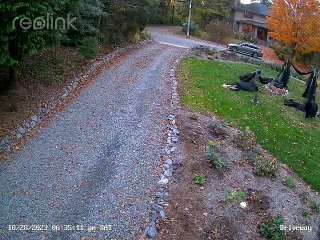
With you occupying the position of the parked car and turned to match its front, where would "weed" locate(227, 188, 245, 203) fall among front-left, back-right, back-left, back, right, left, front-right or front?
back-left

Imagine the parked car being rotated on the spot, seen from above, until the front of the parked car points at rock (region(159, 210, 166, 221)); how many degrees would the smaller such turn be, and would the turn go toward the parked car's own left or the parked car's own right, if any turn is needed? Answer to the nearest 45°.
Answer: approximately 135° to the parked car's own left

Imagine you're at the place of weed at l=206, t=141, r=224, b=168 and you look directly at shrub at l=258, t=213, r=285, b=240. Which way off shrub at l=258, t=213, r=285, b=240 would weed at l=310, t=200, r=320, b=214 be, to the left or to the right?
left

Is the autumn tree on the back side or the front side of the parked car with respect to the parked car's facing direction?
on the back side

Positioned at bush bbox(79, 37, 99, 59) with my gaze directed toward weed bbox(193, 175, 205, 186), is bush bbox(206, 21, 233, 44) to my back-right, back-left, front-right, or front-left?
back-left

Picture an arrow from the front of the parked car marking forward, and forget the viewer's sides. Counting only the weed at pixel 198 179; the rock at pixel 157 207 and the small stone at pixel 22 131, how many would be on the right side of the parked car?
0

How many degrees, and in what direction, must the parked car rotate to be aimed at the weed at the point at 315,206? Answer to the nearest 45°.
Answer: approximately 135° to its left

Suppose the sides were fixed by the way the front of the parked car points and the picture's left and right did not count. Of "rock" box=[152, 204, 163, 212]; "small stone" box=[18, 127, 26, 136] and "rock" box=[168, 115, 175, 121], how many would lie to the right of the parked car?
0

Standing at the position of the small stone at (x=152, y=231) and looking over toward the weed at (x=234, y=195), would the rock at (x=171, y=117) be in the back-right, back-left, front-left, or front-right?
front-left

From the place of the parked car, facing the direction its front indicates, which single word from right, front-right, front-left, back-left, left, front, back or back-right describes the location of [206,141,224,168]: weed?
back-left

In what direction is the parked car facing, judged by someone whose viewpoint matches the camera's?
facing away from the viewer and to the left of the viewer

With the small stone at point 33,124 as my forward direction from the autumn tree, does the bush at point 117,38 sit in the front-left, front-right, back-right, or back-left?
front-right
